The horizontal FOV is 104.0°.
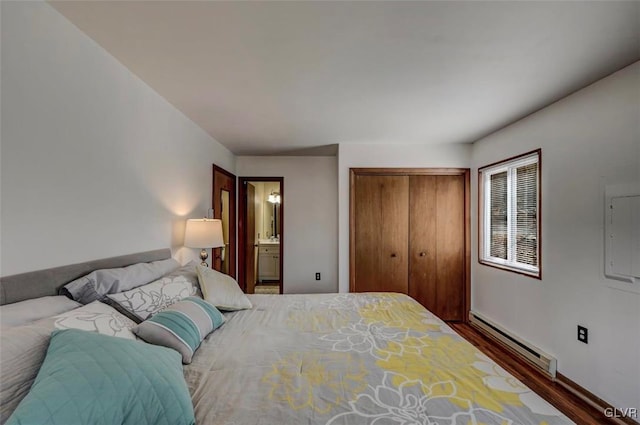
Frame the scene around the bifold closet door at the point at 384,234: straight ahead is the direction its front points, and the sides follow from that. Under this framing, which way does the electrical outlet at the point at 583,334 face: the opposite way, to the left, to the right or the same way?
to the right

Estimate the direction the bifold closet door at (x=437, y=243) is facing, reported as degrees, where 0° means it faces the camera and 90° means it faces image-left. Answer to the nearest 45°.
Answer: approximately 0°

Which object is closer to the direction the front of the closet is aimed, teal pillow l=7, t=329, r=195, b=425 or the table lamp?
the teal pillow

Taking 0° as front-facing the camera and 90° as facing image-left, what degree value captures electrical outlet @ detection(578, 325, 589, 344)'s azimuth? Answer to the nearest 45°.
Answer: approximately 45°

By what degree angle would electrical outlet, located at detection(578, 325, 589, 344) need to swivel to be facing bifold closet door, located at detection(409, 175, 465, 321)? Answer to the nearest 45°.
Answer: approximately 90° to its right

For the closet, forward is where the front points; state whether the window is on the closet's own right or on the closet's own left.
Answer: on the closet's own left

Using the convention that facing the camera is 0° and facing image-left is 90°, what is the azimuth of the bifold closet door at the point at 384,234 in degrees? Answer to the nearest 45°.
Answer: approximately 0°

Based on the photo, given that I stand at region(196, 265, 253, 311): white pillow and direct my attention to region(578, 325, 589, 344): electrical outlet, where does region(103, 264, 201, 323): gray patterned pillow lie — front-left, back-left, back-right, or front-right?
back-right
